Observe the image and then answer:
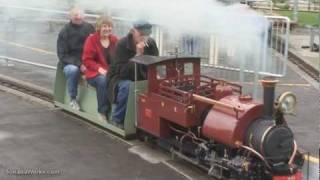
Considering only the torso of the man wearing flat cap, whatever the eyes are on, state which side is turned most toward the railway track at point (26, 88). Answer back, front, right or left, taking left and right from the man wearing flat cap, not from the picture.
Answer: back

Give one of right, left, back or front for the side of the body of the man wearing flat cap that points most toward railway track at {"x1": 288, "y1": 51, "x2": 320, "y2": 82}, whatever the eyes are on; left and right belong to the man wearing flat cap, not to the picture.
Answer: left

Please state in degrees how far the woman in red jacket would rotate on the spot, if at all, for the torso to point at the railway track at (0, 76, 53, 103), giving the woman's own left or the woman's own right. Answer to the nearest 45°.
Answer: approximately 180°

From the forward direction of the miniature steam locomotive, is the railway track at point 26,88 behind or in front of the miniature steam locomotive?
behind

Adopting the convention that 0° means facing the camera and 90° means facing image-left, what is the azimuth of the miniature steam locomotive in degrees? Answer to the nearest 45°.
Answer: approximately 315°

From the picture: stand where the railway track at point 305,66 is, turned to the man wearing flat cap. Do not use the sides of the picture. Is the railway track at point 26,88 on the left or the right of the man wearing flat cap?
right

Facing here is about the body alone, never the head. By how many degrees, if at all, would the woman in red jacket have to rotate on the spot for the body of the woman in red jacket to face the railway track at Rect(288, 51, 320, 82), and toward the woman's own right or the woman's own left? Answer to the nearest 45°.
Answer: approximately 90° to the woman's own left

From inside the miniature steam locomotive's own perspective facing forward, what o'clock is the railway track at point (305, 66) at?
The railway track is roughly at 8 o'clock from the miniature steam locomotive.
